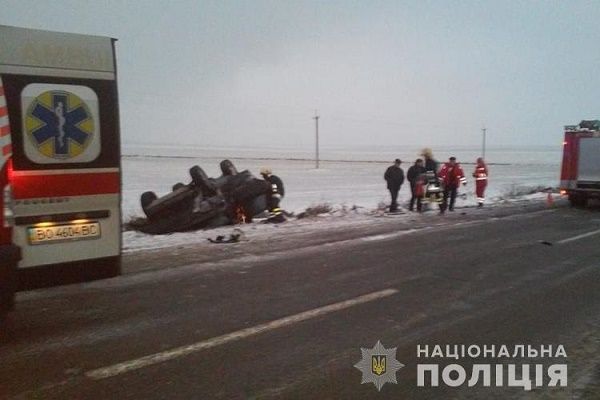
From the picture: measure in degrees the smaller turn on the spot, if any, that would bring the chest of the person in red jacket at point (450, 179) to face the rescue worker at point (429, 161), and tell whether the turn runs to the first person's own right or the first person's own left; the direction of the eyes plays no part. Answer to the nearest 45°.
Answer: approximately 90° to the first person's own right

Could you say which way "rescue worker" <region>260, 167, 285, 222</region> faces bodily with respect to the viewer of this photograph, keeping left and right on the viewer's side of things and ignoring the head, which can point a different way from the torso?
facing to the left of the viewer

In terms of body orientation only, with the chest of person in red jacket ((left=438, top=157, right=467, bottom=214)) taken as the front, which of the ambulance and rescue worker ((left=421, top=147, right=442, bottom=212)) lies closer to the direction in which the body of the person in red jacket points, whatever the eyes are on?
the ambulance
